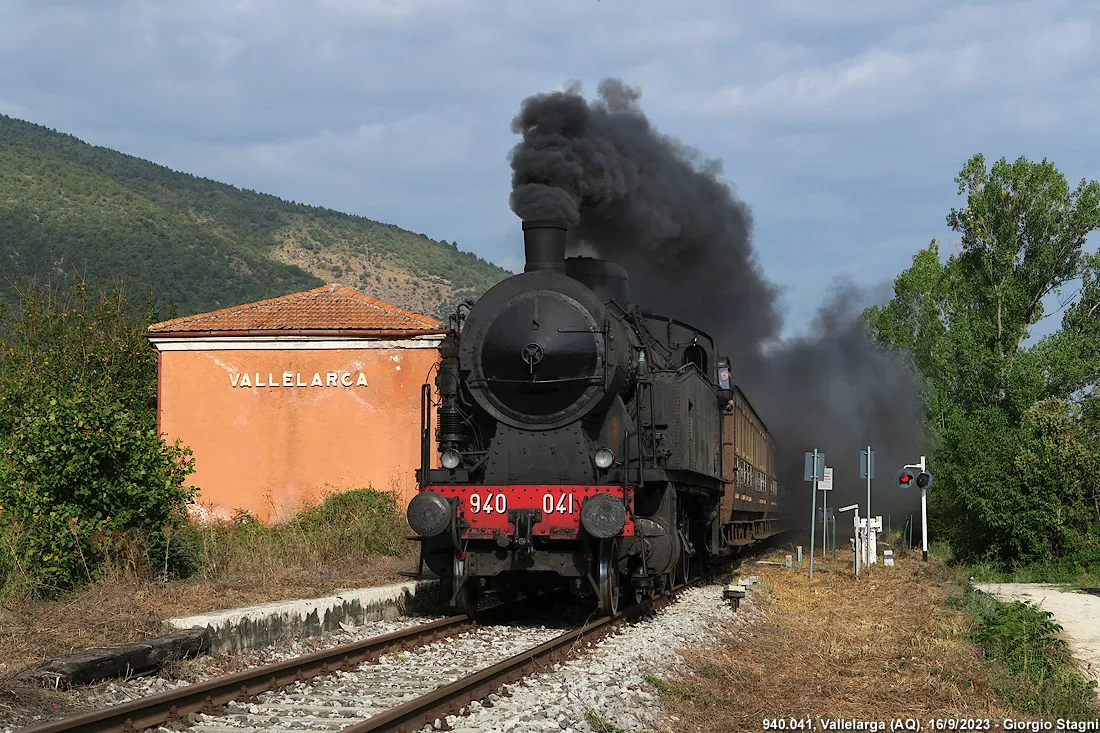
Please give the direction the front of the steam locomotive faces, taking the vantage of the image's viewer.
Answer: facing the viewer and to the left of the viewer

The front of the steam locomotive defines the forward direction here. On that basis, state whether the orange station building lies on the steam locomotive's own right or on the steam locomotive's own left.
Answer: on the steam locomotive's own right

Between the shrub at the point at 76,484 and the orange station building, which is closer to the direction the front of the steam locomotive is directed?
the shrub

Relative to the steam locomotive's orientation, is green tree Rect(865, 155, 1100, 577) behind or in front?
behind

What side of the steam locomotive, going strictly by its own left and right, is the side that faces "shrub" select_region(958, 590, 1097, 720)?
front

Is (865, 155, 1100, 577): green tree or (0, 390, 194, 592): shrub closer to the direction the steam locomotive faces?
the shrub

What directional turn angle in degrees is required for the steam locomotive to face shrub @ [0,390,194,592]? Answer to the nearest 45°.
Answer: approximately 45° to its right
